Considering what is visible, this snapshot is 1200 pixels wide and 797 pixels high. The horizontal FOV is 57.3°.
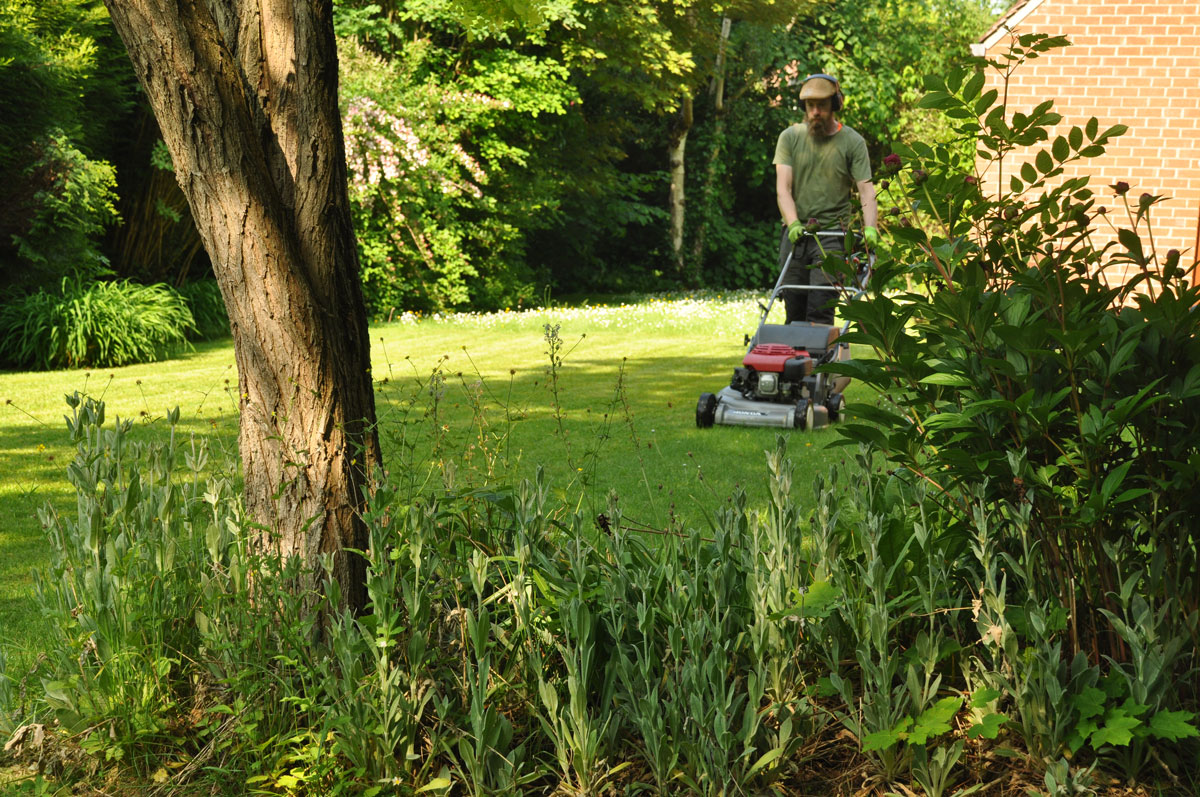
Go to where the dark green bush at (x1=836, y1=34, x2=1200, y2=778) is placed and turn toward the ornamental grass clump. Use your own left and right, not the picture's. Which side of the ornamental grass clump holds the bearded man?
right

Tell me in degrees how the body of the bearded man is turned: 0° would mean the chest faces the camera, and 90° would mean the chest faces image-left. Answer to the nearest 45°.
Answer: approximately 0°

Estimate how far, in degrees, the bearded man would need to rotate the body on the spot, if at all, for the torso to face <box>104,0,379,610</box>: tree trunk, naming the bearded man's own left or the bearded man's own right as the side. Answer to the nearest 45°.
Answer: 0° — they already face it

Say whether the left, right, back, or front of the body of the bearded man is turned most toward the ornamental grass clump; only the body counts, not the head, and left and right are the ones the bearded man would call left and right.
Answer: right

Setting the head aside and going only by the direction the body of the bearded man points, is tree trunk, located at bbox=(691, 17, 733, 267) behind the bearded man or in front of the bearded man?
behind

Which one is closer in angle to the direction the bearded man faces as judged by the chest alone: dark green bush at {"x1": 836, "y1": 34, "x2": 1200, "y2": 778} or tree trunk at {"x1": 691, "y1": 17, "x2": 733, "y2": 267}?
the dark green bush

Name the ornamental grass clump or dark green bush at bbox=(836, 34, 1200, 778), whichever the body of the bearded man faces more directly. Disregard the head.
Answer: the dark green bush

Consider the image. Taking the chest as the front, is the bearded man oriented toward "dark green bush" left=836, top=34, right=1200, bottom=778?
yes
